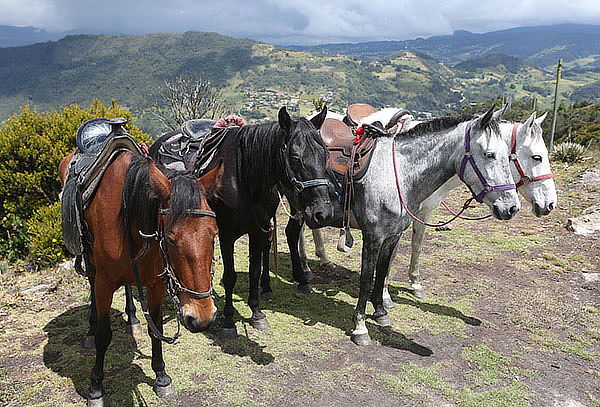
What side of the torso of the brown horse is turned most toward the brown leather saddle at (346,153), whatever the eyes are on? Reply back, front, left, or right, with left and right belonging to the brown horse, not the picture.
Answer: left

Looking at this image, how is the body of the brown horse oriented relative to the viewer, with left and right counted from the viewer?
facing the viewer and to the right of the viewer

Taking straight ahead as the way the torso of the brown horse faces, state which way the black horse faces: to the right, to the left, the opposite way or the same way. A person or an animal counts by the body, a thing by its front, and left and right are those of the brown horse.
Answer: the same way

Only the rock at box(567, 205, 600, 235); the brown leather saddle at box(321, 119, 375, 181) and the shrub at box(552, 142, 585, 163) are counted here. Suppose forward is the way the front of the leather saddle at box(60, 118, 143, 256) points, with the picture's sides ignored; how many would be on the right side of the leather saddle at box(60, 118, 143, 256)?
0

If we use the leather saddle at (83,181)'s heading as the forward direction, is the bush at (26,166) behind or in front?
behind

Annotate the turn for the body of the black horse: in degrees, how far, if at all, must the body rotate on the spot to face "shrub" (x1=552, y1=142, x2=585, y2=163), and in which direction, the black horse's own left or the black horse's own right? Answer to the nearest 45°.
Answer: approximately 90° to the black horse's own left

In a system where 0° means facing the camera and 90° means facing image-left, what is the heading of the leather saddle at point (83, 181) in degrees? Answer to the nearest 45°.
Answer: approximately 315°

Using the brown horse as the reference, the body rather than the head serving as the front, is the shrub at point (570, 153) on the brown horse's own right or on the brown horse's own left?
on the brown horse's own left

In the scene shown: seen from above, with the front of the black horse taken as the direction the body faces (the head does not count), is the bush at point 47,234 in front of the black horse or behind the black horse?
behind

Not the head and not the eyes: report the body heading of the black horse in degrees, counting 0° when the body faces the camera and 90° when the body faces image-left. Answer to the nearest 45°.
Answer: approximately 315°

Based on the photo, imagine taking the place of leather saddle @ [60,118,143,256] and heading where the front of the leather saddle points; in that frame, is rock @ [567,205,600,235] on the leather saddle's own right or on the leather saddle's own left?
on the leather saddle's own left

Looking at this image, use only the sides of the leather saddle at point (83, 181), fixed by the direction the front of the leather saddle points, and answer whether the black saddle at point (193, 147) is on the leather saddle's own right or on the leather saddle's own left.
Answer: on the leather saddle's own left

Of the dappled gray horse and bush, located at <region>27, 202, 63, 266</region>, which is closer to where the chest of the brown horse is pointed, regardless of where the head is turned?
the dappled gray horse
